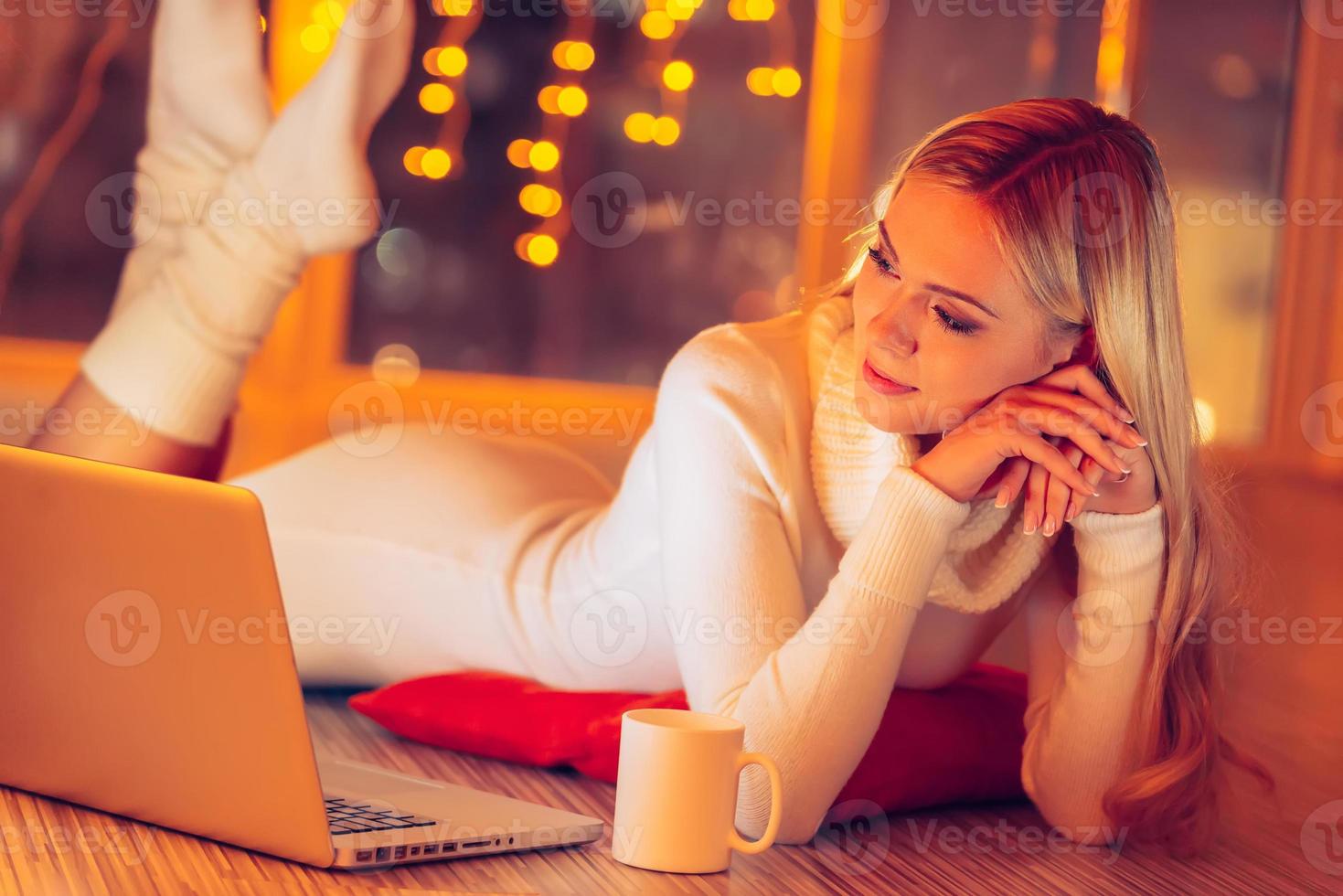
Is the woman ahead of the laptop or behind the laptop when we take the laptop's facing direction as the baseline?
ahead

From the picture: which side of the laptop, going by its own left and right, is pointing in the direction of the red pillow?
front

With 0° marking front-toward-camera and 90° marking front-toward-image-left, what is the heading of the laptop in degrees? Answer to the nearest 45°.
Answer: approximately 225°
